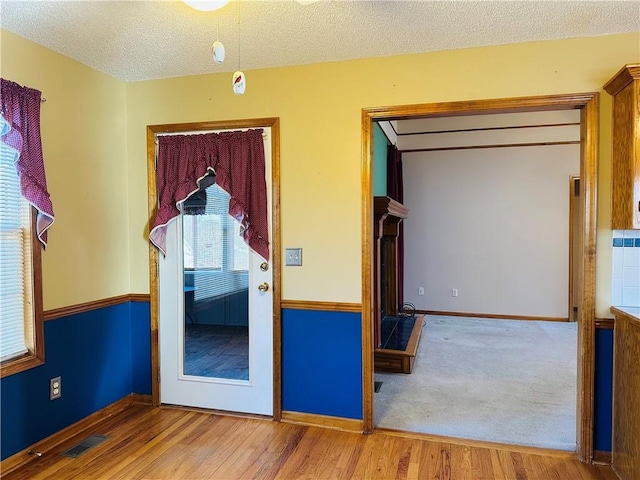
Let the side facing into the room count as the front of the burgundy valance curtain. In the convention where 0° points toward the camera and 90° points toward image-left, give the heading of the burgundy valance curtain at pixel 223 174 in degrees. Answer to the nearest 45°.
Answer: approximately 0°

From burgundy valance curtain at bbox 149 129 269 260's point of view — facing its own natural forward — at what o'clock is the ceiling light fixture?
The ceiling light fixture is roughly at 12 o'clock from the burgundy valance curtain.

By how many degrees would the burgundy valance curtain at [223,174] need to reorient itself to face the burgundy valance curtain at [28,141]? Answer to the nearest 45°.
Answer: approximately 90° to its right

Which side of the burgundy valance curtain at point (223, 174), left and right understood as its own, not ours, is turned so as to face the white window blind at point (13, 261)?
right

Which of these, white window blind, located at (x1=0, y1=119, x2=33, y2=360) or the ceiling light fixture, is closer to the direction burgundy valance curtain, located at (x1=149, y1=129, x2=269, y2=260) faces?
the ceiling light fixture
